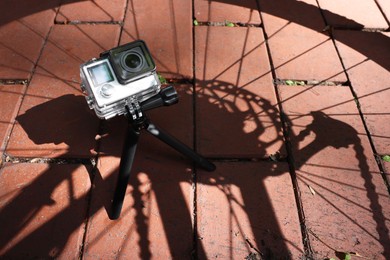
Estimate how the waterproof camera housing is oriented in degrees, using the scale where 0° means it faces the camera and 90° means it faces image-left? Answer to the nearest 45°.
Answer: approximately 0°

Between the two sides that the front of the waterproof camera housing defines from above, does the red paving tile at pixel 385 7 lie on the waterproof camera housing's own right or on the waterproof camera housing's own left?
on the waterproof camera housing's own left

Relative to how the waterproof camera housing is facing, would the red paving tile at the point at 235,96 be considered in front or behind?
behind

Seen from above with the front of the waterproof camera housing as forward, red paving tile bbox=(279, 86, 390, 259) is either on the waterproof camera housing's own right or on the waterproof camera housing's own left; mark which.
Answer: on the waterproof camera housing's own left

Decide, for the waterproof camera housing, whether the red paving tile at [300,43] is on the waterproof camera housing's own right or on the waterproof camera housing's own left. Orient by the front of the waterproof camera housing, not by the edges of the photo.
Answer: on the waterproof camera housing's own left

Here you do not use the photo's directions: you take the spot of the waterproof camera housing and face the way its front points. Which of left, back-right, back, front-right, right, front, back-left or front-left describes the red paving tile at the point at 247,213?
front-left

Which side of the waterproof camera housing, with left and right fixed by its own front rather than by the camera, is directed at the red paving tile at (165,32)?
back

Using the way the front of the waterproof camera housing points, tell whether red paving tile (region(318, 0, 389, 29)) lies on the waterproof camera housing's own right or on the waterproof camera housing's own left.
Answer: on the waterproof camera housing's own left
